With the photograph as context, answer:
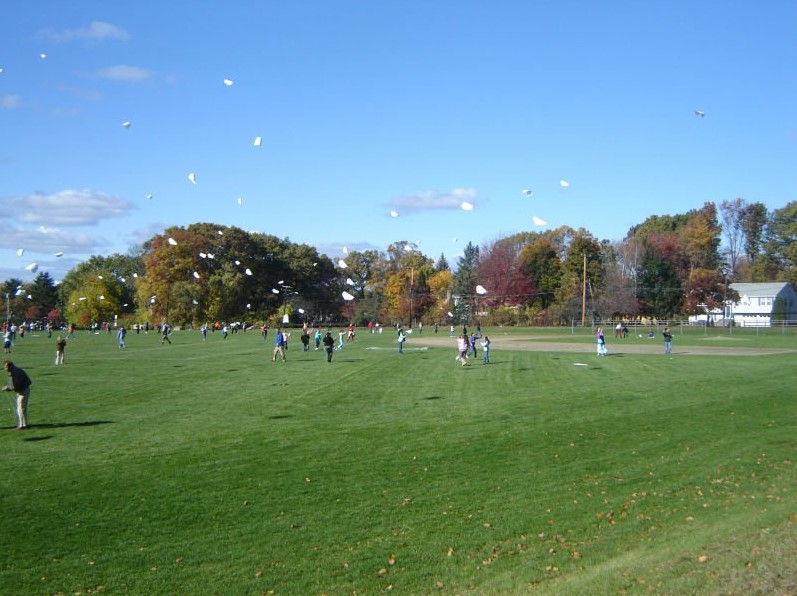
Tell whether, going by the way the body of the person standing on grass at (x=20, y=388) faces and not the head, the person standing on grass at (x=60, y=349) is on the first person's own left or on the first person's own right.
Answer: on the first person's own right

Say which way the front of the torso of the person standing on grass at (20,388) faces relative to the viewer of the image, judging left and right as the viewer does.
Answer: facing to the left of the viewer
